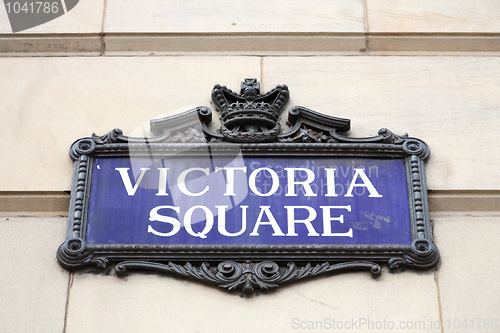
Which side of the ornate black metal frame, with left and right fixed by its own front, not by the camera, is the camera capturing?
front
